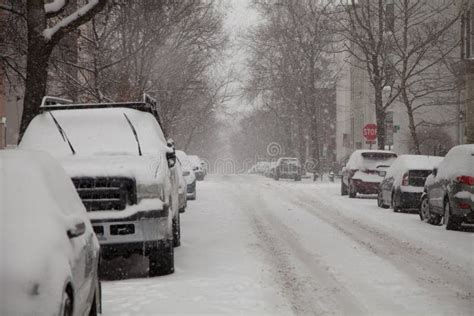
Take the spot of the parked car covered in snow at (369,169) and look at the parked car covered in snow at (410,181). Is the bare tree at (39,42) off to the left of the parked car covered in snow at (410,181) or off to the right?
right

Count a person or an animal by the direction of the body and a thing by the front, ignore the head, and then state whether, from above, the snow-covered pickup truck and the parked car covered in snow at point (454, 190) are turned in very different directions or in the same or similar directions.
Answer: very different directions

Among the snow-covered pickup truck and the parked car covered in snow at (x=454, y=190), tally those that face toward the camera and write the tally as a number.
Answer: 1

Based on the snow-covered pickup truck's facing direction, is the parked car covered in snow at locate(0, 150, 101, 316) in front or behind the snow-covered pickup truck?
in front

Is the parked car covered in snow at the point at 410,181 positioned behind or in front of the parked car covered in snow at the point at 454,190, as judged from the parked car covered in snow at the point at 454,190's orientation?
in front

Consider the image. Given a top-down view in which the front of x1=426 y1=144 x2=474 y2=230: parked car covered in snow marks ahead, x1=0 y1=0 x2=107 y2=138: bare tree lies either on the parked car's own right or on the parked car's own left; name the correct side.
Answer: on the parked car's own left

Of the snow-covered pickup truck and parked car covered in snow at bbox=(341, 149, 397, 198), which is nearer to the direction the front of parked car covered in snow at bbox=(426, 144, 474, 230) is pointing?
the parked car covered in snow

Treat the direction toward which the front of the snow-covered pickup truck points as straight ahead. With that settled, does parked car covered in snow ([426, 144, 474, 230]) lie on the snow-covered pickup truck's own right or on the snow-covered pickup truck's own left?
on the snow-covered pickup truck's own left

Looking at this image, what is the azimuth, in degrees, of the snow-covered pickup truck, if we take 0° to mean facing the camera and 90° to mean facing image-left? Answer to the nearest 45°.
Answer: approximately 0°

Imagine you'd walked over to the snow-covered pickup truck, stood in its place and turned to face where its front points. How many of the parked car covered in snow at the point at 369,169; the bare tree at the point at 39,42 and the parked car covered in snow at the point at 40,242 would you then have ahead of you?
1

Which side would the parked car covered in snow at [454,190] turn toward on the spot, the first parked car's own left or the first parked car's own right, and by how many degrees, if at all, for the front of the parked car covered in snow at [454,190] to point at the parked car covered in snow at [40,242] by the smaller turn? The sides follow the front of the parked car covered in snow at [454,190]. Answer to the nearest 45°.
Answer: approximately 135° to the first parked car's own left

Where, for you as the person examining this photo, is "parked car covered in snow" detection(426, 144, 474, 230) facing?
facing away from the viewer and to the left of the viewer
